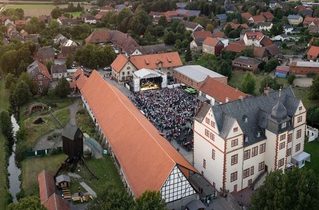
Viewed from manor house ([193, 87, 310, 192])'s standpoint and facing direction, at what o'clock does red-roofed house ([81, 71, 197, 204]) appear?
The red-roofed house is roughly at 4 o'clock from the manor house.

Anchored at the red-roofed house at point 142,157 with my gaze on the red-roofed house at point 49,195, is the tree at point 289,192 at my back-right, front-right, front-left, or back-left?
back-left

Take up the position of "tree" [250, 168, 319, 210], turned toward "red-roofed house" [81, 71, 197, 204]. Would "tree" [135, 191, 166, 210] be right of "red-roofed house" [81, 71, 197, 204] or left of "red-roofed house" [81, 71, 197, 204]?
left

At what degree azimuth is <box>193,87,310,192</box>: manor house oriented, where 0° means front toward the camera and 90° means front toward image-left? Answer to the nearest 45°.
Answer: approximately 315°

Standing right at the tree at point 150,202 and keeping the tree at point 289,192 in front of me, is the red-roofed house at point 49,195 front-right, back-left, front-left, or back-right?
back-left

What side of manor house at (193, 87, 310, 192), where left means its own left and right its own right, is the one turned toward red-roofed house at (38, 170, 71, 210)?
right
